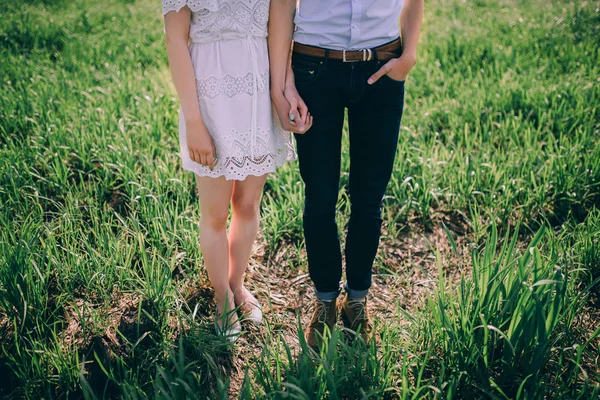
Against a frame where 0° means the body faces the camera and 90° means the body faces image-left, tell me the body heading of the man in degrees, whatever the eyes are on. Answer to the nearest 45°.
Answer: approximately 0°
